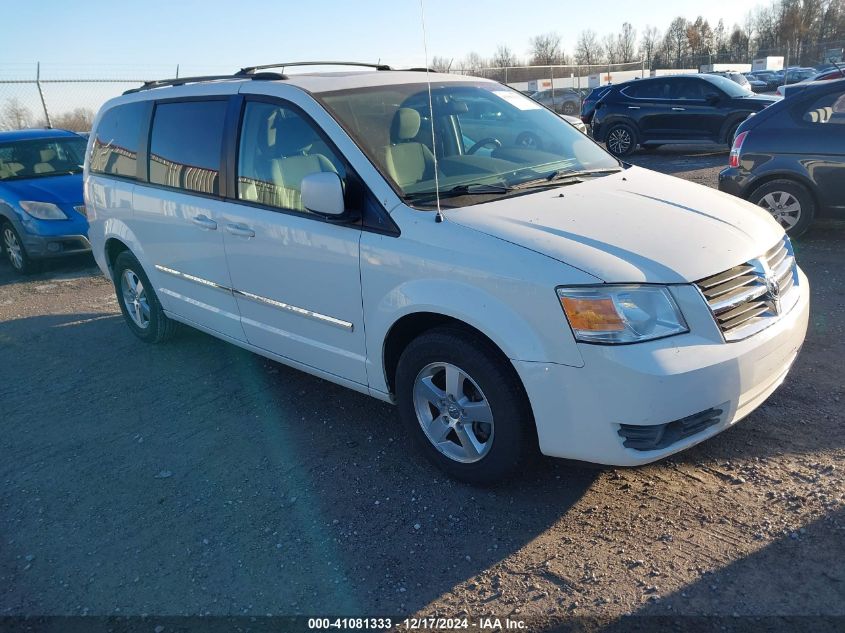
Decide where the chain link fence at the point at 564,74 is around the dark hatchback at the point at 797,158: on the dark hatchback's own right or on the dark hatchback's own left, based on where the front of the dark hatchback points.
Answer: on the dark hatchback's own left

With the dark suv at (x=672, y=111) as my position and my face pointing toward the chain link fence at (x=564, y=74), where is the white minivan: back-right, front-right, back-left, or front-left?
back-left

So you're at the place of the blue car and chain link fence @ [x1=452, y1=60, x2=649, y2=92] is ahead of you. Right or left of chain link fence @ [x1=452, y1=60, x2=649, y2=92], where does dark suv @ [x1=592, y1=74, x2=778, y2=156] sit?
right

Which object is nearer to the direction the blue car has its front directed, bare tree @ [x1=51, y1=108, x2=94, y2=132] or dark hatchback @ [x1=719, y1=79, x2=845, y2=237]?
the dark hatchback

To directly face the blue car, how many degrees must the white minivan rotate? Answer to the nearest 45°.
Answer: approximately 180°

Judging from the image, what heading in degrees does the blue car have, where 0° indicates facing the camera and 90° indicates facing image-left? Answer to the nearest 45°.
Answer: approximately 315°

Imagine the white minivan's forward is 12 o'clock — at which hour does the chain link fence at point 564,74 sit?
The chain link fence is roughly at 8 o'clock from the white minivan.

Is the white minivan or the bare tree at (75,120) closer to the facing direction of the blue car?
the white minivan
